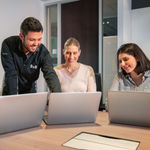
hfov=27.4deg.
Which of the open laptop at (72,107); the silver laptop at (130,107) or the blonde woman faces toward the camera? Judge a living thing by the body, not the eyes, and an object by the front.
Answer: the blonde woman

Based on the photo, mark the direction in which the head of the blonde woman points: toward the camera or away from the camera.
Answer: toward the camera

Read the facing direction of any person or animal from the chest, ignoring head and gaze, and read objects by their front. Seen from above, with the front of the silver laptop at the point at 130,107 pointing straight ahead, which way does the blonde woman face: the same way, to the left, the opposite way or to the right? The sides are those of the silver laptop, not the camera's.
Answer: the opposite way

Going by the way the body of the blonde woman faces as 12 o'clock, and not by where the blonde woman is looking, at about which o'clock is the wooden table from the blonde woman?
The wooden table is roughly at 12 o'clock from the blonde woman.

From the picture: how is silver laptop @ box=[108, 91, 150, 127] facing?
away from the camera

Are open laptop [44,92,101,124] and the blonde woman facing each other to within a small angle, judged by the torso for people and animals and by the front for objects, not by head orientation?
yes

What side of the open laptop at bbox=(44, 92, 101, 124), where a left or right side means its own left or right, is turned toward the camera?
back

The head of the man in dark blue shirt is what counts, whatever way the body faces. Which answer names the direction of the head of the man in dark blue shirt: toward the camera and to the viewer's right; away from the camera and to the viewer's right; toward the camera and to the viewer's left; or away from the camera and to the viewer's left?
toward the camera and to the viewer's right

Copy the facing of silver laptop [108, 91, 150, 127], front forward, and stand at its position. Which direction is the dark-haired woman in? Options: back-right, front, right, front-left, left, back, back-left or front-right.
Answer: front

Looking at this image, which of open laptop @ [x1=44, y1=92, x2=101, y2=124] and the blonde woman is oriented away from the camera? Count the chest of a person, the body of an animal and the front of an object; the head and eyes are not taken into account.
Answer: the open laptop

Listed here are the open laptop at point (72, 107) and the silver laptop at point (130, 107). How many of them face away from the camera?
2

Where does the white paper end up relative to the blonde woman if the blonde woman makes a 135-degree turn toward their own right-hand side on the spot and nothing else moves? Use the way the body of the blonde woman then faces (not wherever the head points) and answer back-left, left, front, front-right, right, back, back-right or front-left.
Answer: back-left

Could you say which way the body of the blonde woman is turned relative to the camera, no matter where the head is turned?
toward the camera

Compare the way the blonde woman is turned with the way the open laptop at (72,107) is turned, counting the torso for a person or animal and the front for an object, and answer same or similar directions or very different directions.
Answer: very different directions
